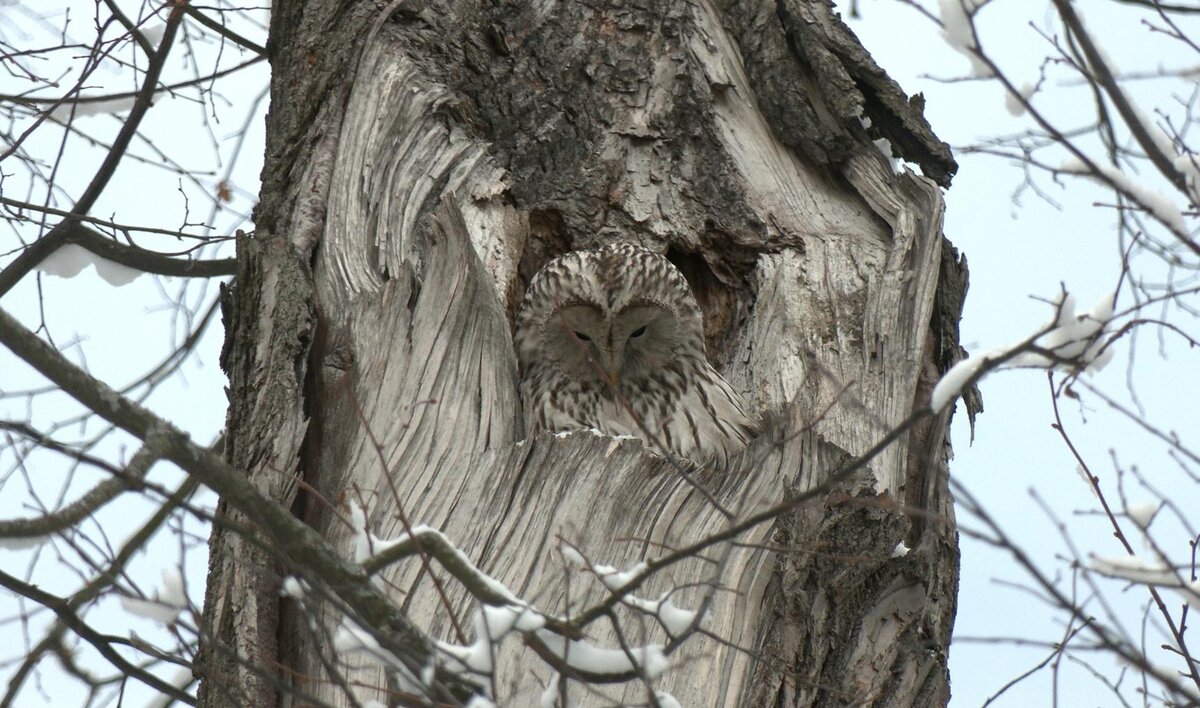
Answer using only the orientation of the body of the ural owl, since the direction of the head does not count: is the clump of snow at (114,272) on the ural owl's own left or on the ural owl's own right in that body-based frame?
on the ural owl's own right

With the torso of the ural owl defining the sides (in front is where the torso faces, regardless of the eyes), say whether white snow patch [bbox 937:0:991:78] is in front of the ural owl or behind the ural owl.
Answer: in front

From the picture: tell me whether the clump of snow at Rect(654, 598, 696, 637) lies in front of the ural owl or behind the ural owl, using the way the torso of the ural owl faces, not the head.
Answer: in front

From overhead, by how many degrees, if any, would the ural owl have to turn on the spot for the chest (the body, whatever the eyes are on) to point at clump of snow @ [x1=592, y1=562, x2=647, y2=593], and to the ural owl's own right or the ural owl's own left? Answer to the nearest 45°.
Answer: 0° — it already faces it

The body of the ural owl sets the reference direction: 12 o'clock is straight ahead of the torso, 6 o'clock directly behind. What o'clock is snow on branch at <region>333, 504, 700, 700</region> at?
The snow on branch is roughly at 12 o'clock from the ural owl.

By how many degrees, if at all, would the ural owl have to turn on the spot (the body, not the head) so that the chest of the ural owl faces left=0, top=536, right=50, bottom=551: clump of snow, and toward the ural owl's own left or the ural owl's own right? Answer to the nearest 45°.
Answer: approximately 45° to the ural owl's own right

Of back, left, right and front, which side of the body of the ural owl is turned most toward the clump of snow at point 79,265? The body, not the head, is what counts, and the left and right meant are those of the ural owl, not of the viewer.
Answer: right

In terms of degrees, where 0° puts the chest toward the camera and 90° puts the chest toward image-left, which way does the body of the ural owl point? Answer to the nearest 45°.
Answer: approximately 0°

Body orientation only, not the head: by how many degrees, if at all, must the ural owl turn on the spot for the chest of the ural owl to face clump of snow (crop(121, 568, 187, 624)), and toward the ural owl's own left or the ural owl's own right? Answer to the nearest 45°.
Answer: approximately 45° to the ural owl's own right

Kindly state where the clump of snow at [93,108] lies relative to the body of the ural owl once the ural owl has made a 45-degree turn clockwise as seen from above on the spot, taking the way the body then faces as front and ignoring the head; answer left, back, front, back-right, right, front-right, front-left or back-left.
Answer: front-right
